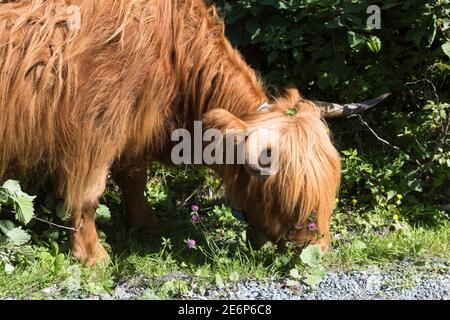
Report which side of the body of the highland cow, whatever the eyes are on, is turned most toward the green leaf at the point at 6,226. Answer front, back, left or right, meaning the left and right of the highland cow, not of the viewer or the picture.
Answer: back

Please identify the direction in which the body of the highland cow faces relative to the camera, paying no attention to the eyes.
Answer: to the viewer's right

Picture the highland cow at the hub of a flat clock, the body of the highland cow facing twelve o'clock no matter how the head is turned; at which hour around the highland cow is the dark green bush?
The dark green bush is roughly at 11 o'clock from the highland cow.

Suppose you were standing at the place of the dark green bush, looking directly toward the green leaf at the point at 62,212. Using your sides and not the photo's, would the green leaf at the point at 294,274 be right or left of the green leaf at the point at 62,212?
left
